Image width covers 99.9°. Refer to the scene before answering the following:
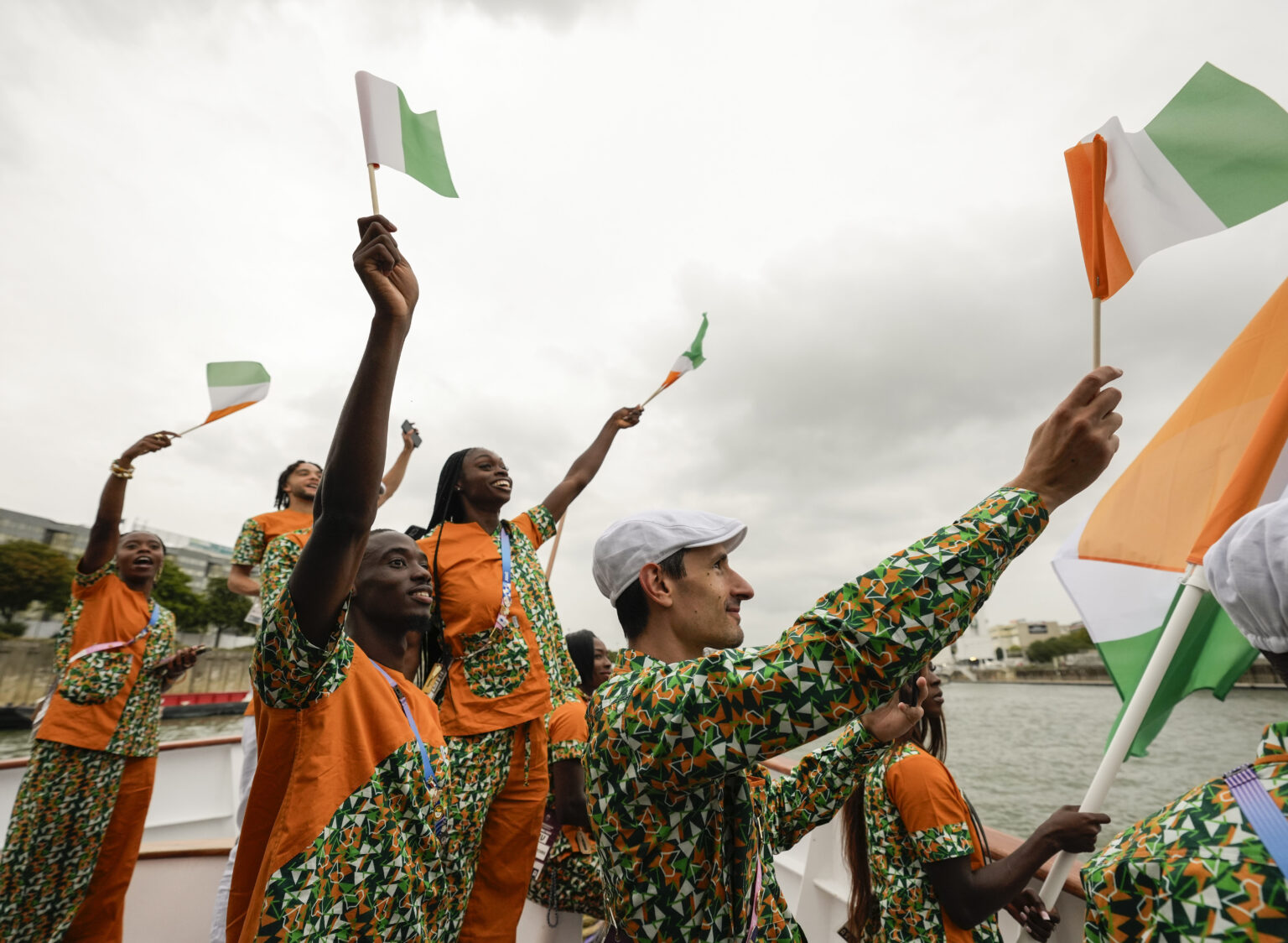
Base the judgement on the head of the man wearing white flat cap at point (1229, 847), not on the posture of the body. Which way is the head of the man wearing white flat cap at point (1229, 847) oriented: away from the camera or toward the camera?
away from the camera

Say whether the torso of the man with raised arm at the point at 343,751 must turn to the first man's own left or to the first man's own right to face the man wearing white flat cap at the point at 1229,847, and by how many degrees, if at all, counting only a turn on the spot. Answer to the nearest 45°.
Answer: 0° — they already face them

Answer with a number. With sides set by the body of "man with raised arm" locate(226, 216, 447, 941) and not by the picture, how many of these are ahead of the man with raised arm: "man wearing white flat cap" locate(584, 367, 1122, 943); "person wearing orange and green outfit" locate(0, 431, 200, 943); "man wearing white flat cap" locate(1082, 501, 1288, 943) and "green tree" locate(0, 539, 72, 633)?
2

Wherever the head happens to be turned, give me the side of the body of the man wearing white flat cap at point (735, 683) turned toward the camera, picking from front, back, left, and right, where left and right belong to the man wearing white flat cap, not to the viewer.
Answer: right

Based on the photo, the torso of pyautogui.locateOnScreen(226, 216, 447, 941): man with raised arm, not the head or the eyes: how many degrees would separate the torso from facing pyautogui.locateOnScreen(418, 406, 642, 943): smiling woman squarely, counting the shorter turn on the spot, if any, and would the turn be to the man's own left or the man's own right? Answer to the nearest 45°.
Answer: approximately 90° to the man's own left
